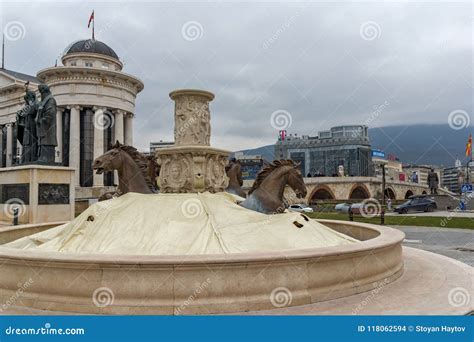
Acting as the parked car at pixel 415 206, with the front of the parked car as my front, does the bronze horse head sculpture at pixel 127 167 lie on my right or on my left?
on my left

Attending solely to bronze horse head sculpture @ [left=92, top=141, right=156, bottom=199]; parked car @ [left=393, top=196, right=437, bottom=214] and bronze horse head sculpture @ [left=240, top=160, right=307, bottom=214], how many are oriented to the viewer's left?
2

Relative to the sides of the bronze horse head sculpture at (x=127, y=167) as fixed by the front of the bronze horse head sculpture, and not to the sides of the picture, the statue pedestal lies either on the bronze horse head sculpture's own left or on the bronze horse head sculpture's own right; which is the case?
on the bronze horse head sculpture's own right

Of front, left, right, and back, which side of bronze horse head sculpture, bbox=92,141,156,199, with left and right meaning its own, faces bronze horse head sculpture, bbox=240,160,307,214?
back

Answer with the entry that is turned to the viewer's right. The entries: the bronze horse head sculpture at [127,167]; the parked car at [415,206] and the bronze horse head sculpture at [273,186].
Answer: the bronze horse head sculpture at [273,186]

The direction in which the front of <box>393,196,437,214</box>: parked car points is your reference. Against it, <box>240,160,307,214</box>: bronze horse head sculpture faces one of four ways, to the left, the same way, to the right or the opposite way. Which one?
the opposite way

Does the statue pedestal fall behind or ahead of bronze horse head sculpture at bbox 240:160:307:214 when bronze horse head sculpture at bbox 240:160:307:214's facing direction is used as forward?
behind

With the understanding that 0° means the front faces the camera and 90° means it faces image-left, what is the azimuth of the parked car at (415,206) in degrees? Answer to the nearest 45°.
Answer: approximately 90°

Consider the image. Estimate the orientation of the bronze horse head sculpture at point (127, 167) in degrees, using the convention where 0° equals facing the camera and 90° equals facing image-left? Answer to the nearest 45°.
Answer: approximately 90°

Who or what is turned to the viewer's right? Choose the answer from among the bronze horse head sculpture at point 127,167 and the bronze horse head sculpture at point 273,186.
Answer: the bronze horse head sculpture at point 273,186

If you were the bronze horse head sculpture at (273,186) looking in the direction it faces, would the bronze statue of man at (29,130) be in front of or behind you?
behind

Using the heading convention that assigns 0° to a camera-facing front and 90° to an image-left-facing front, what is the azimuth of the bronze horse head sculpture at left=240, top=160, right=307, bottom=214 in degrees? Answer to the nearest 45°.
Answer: approximately 270°

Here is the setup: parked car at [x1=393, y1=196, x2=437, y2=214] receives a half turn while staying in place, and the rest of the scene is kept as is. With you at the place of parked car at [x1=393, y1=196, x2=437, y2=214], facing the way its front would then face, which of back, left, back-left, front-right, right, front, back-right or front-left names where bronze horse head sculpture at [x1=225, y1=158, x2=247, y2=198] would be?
right

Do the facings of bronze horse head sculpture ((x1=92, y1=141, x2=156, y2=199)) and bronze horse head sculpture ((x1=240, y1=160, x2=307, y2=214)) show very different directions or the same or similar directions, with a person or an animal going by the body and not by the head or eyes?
very different directions
